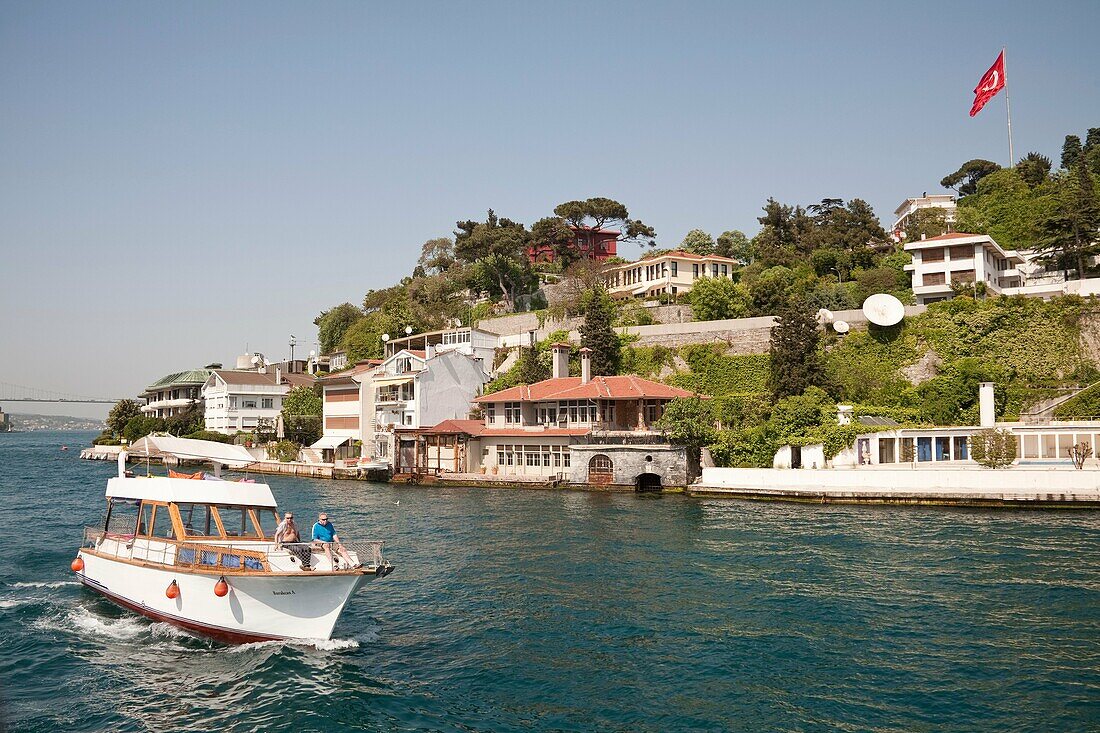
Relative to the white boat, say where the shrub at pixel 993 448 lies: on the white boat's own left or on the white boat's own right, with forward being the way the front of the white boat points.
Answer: on the white boat's own left

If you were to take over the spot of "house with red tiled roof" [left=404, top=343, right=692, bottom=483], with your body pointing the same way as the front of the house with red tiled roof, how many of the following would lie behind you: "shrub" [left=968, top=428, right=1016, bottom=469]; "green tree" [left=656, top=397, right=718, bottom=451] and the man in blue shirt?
0

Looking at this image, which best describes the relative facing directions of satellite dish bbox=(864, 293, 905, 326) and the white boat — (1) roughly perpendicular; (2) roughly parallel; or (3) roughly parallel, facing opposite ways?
roughly perpendicular

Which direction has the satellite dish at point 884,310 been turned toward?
toward the camera

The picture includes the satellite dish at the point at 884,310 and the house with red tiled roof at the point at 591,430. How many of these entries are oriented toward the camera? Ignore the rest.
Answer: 2

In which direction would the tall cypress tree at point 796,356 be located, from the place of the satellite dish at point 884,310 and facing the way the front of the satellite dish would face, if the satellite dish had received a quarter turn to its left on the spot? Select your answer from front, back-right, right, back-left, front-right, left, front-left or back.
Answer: back-right

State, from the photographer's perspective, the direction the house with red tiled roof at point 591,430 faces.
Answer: facing the viewer

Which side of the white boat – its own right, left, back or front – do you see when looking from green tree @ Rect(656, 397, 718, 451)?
left

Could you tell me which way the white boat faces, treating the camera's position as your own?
facing the viewer and to the right of the viewer

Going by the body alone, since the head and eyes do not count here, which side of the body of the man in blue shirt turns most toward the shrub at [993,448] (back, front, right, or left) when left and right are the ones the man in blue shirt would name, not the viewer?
left

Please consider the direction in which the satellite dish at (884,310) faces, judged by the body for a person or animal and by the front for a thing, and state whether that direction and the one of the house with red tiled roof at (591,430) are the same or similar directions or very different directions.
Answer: same or similar directions

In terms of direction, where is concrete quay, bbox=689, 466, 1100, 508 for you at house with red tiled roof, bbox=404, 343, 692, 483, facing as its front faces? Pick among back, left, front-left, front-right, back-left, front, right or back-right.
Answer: front-left
